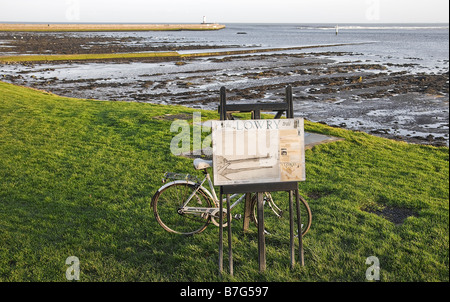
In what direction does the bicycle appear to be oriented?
to the viewer's right

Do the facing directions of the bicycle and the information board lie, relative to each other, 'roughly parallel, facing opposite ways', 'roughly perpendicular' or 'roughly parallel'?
roughly perpendicular

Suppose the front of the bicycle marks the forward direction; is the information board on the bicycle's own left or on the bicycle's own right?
on the bicycle's own right

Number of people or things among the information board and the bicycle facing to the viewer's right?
1

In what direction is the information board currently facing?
toward the camera

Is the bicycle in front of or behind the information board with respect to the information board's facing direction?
behind
